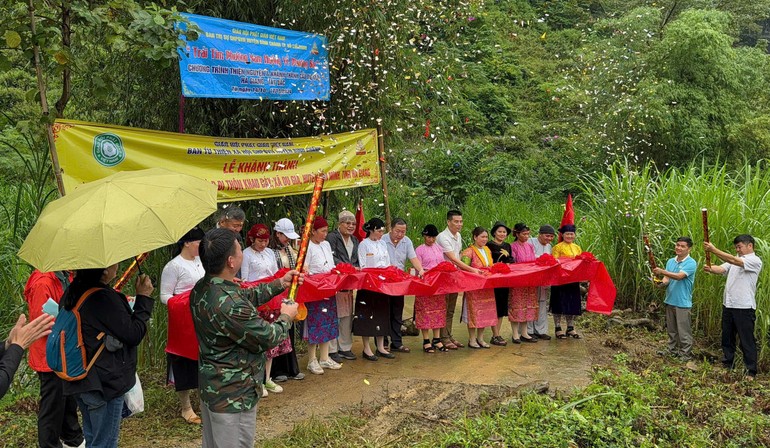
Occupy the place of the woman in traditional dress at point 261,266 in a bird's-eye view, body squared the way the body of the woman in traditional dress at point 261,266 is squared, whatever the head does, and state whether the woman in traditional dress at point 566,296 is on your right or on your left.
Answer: on your left

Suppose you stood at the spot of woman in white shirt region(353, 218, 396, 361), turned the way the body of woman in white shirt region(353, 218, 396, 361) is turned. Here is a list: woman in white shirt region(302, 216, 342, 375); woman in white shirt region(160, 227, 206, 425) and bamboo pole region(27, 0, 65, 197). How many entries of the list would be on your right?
3

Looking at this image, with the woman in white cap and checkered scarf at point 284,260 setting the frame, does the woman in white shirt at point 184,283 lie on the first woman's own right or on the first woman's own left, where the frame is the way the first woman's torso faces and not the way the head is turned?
on the first woman's own right

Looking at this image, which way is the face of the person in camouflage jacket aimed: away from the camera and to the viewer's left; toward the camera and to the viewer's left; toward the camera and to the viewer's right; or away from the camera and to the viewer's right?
away from the camera and to the viewer's right

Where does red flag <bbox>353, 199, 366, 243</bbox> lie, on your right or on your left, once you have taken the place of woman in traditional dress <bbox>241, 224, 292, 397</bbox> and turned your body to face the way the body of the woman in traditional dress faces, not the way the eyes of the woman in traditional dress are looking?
on your left

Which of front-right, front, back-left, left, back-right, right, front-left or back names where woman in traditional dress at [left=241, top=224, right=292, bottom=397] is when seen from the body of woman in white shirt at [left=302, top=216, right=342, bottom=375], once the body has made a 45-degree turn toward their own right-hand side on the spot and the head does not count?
front-right

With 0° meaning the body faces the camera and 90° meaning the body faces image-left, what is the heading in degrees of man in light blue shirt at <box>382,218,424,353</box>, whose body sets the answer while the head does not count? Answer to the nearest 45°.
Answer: approximately 315°

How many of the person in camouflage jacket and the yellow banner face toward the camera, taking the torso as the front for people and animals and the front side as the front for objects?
1

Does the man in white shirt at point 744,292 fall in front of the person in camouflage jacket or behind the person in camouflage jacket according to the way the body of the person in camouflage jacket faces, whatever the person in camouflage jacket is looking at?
in front

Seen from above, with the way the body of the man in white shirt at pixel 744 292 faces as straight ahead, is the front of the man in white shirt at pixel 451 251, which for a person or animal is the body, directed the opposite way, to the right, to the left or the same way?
to the left

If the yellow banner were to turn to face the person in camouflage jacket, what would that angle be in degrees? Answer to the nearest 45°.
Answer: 0° — it already faces them

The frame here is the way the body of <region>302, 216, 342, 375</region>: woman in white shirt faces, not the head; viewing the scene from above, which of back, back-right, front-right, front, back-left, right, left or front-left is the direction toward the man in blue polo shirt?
front-left

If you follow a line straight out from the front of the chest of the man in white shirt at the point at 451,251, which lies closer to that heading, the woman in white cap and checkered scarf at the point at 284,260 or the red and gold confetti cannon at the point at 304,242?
the red and gold confetti cannon

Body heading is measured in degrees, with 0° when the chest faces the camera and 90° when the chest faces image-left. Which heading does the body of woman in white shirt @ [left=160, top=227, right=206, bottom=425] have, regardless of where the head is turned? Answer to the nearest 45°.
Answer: approximately 315°

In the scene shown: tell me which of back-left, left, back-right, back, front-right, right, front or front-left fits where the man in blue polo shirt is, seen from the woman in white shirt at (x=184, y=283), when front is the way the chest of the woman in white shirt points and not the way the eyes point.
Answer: front-left

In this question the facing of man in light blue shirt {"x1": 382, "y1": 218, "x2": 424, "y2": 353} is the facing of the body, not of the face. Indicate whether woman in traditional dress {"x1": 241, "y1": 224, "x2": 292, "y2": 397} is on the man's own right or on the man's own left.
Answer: on the man's own right
